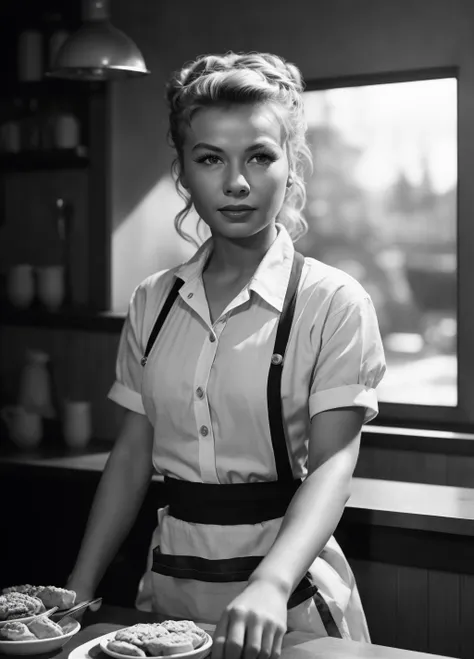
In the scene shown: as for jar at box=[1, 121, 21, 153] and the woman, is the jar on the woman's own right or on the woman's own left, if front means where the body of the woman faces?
on the woman's own right

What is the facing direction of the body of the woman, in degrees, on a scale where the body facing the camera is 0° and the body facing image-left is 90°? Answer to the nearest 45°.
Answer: approximately 45°

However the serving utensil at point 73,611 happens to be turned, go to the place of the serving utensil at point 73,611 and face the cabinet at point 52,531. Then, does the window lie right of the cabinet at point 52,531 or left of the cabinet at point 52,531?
right

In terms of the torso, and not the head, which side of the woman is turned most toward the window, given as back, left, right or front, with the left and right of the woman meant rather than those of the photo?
back
